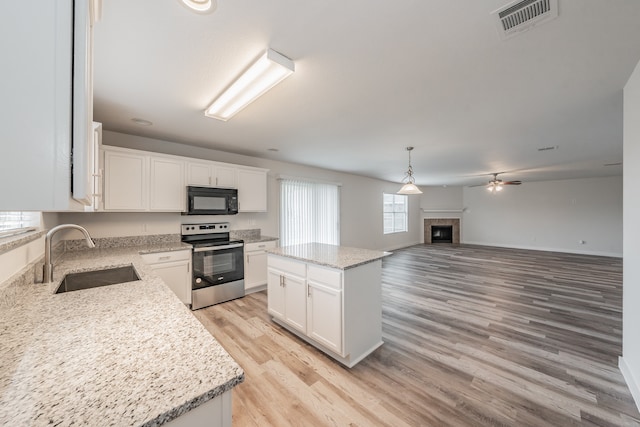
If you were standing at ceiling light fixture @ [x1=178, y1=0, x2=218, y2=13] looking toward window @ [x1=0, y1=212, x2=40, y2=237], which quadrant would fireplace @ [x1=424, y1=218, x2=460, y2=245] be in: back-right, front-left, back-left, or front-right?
back-right

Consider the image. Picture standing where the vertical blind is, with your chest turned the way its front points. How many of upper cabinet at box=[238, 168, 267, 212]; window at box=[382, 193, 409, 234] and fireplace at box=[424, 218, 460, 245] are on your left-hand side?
2

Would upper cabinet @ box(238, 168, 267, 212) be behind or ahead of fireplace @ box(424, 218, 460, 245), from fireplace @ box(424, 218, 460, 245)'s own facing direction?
ahead

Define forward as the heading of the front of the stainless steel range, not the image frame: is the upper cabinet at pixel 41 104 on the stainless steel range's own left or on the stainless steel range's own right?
on the stainless steel range's own right

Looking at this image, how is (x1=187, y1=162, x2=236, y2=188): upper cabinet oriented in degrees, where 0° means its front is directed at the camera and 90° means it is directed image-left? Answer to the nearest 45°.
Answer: approximately 315°

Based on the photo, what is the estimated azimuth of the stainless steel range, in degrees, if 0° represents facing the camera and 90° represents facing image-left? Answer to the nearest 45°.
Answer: approximately 315°

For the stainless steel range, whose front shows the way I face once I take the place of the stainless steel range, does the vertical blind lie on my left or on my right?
on my left

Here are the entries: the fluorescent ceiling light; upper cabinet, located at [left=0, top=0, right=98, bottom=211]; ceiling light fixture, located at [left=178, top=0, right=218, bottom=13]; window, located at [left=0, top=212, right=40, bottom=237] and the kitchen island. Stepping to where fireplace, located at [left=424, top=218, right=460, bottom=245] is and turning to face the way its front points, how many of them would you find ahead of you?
5

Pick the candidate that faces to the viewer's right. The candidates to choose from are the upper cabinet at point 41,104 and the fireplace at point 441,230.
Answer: the upper cabinet

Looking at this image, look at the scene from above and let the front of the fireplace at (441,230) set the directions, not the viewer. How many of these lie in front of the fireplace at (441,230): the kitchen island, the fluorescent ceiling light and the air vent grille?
3

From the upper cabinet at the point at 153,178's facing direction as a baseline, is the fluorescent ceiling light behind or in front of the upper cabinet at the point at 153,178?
in front

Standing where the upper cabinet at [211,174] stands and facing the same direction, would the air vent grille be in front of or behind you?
in front

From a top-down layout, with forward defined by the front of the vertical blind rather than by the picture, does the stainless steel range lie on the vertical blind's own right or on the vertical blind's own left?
on the vertical blind's own right

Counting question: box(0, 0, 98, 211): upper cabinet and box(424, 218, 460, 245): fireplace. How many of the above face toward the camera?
1
